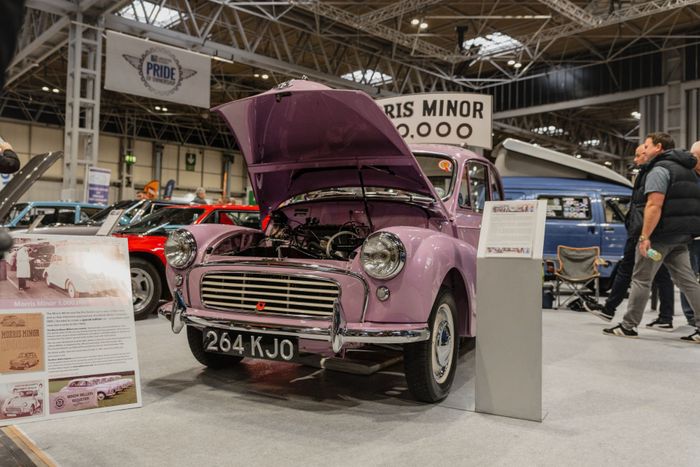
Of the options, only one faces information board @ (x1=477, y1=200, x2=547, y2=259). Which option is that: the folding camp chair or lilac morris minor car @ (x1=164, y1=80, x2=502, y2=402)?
the folding camp chair

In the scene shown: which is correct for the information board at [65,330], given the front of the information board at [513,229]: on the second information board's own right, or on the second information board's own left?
on the second information board's own right

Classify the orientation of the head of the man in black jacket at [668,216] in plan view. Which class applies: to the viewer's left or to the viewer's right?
to the viewer's left

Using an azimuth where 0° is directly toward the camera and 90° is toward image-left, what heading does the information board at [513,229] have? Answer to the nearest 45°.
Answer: approximately 0°

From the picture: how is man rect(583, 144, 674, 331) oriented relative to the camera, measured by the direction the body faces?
to the viewer's left

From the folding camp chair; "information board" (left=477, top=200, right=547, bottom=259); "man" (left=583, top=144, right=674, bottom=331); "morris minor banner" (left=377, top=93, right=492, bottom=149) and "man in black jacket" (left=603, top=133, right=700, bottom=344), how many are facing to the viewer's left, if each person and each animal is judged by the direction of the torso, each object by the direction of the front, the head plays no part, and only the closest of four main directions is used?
2

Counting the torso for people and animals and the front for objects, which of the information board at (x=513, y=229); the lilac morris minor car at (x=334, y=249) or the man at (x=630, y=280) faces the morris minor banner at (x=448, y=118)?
the man
